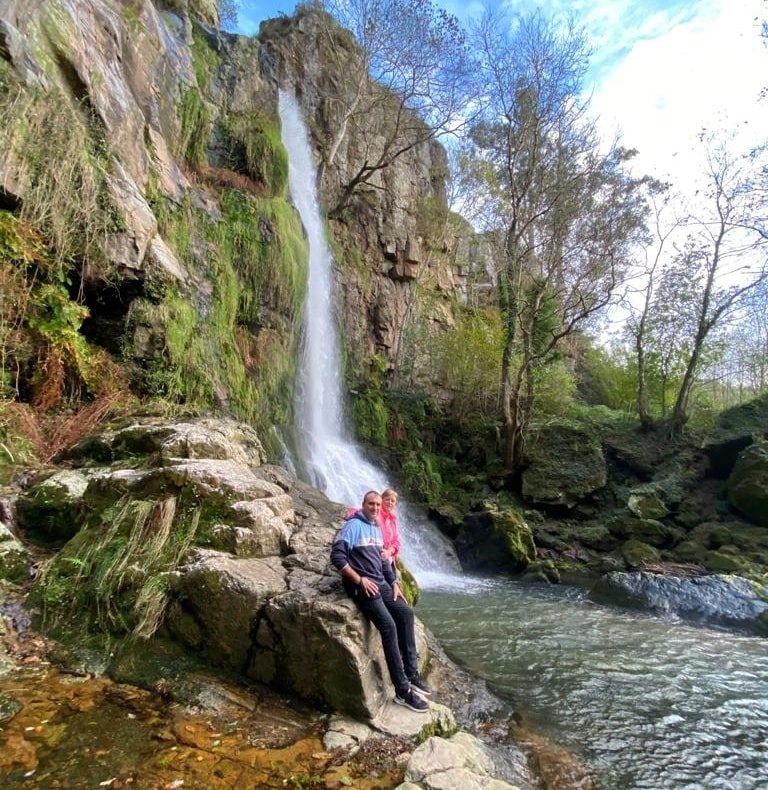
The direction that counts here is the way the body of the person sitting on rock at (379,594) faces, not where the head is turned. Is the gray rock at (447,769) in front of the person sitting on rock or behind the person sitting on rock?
in front

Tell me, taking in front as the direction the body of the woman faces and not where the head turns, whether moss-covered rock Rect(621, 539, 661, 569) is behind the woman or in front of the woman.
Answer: behind

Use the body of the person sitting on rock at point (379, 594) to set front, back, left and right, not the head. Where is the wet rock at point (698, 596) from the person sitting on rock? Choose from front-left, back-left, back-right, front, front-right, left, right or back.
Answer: left

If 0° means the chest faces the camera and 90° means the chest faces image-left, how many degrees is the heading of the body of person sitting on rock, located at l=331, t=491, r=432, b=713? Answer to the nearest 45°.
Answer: approximately 315°

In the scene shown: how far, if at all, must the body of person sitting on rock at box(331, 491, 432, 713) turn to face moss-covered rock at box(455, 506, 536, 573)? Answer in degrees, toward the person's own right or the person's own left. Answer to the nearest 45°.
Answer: approximately 135° to the person's own left

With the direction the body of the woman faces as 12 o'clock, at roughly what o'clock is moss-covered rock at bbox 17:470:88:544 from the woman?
The moss-covered rock is roughly at 3 o'clock from the woman.

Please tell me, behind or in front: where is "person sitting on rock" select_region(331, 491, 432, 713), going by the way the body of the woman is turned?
in front

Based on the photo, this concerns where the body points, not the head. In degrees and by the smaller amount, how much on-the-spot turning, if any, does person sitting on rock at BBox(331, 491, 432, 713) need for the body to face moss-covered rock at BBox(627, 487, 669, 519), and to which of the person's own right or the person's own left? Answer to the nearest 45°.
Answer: approximately 90° to the person's own left

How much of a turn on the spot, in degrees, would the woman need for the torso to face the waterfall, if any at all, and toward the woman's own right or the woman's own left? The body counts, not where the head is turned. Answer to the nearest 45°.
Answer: approximately 180°

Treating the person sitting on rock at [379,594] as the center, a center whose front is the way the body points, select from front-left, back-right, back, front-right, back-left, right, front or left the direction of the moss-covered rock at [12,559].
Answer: back-right

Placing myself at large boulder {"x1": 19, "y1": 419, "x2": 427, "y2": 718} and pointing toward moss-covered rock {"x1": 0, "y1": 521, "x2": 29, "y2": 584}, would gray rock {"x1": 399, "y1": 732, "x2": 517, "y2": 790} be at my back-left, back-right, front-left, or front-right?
back-left

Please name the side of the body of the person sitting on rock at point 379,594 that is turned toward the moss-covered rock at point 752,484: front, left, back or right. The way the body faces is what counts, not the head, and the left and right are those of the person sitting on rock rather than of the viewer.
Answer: left

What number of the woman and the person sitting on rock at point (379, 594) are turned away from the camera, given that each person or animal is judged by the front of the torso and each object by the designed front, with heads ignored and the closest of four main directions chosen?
0
